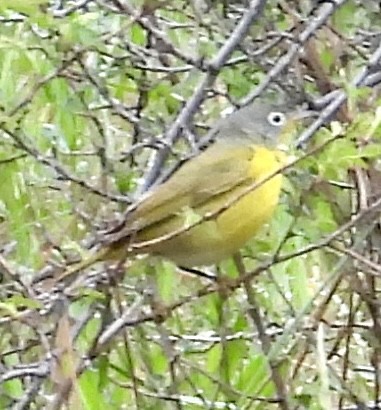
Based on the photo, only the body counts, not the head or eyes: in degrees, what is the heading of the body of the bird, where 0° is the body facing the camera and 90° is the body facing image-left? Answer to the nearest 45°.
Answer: approximately 270°
